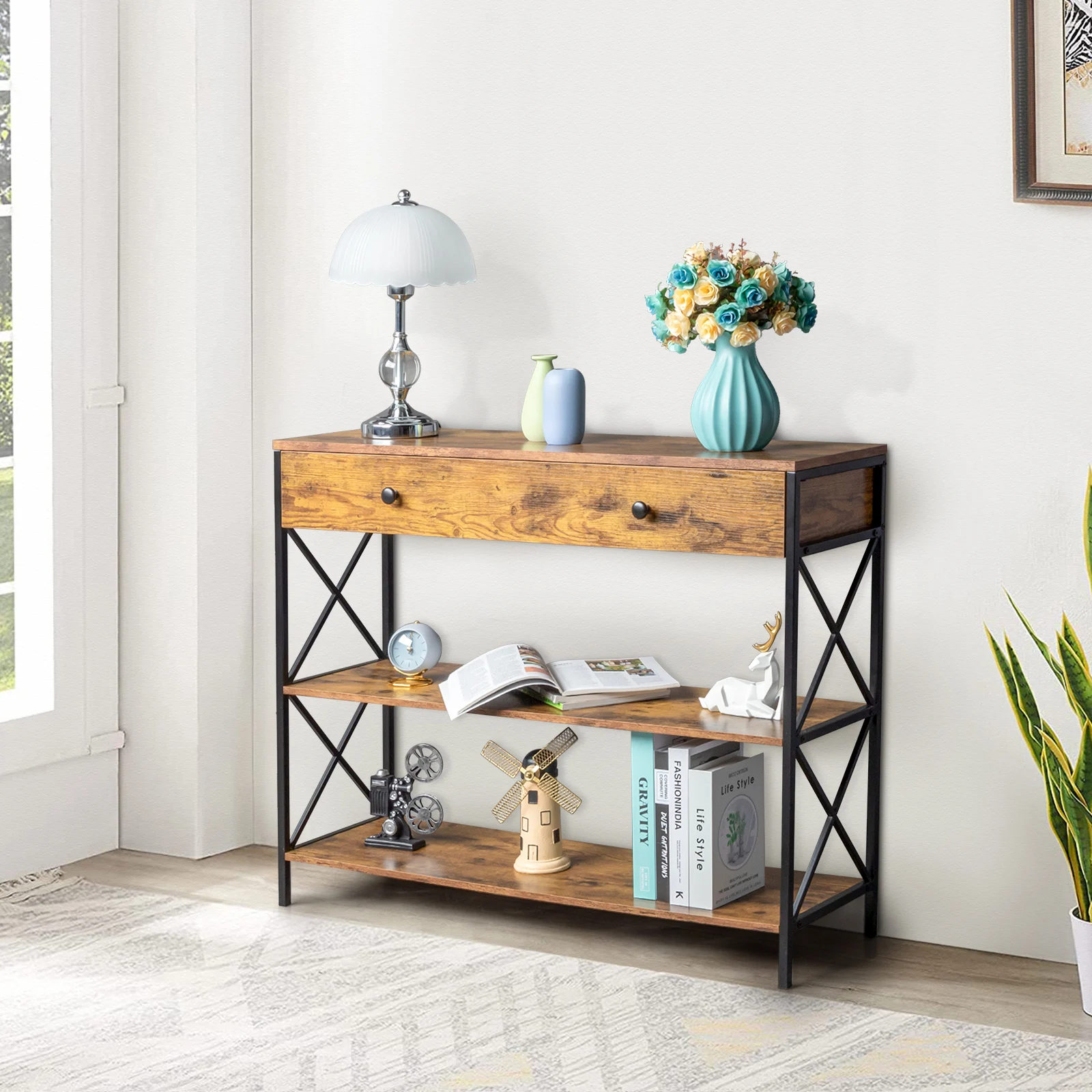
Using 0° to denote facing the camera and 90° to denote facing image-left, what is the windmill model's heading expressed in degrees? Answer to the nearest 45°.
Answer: approximately 45°

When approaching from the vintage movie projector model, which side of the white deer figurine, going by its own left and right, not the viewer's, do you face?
back

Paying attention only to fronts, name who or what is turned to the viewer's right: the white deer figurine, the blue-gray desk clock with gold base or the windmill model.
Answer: the white deer figurine

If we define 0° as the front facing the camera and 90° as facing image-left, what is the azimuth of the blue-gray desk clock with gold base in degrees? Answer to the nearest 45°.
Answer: approximately 45°

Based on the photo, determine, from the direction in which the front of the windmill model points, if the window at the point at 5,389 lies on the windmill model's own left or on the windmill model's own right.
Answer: on the windmill model's own right

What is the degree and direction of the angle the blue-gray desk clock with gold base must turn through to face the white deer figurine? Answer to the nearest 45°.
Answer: approximately 90° to its left

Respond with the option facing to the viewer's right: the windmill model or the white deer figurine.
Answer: the white deer figurine

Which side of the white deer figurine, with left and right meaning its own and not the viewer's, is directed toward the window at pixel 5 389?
back

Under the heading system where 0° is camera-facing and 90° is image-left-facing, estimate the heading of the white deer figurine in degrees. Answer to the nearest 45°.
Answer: approximately 270°

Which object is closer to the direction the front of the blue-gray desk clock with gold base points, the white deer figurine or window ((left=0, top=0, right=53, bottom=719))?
the window
